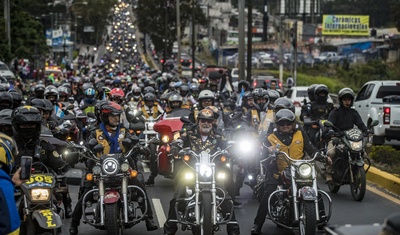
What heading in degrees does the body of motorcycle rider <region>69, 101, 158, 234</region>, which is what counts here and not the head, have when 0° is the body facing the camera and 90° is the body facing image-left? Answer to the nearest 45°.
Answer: approximately 0°

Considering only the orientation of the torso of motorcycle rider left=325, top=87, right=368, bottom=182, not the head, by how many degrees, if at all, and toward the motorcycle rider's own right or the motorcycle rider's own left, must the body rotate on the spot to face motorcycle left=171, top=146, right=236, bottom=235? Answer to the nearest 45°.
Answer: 0° — they already face it

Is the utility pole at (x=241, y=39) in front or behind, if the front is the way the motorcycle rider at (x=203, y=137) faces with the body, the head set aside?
behind

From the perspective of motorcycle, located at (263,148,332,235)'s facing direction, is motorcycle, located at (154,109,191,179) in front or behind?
behind

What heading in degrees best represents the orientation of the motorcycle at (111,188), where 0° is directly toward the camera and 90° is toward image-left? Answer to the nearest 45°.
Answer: approximately 0°
